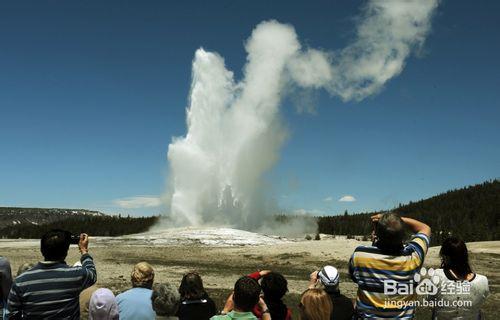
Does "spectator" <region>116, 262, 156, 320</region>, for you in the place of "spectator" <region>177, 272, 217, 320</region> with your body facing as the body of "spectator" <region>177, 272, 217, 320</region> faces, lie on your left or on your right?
on your left

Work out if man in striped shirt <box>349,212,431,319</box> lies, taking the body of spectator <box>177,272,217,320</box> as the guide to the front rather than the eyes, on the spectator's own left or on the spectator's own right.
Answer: on the spectator's own right

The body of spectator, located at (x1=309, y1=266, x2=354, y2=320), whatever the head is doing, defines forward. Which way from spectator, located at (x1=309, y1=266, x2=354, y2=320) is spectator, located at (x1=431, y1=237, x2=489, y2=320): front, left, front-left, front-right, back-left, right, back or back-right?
back-right

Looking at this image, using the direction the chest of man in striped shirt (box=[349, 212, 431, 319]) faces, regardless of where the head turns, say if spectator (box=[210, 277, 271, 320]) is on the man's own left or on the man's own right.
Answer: on the man's own left

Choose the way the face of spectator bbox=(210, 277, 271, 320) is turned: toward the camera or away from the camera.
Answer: away from the camera

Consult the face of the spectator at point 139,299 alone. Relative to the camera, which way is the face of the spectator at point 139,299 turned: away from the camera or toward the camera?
away from the camera

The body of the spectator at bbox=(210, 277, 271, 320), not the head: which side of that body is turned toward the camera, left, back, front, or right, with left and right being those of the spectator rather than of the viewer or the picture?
back

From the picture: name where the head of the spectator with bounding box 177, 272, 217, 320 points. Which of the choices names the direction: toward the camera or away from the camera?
away from the camera

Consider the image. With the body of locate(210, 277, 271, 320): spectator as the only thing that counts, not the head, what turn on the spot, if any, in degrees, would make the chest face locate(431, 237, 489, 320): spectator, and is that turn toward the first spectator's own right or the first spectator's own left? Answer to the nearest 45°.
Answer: approximately 90° to the first spectator's own right

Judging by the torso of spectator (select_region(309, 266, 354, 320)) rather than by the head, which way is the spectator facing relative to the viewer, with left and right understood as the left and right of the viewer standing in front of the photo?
facing away from the viewer and to the left of the viewer

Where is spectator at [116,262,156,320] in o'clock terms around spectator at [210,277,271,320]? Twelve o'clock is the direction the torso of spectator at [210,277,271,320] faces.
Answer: spectator at [116,262,156,320] is roughly at 10 o'clock from spectator at [210,277,271,320].

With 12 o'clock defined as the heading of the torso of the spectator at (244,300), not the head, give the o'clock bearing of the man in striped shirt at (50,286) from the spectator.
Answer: The man in striped shirt is roughly at 9 o'clock from the spectator.

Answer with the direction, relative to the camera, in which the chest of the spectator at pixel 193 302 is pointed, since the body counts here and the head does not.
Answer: away from the camera

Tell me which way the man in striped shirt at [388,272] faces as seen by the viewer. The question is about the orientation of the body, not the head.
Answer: away from the camera
